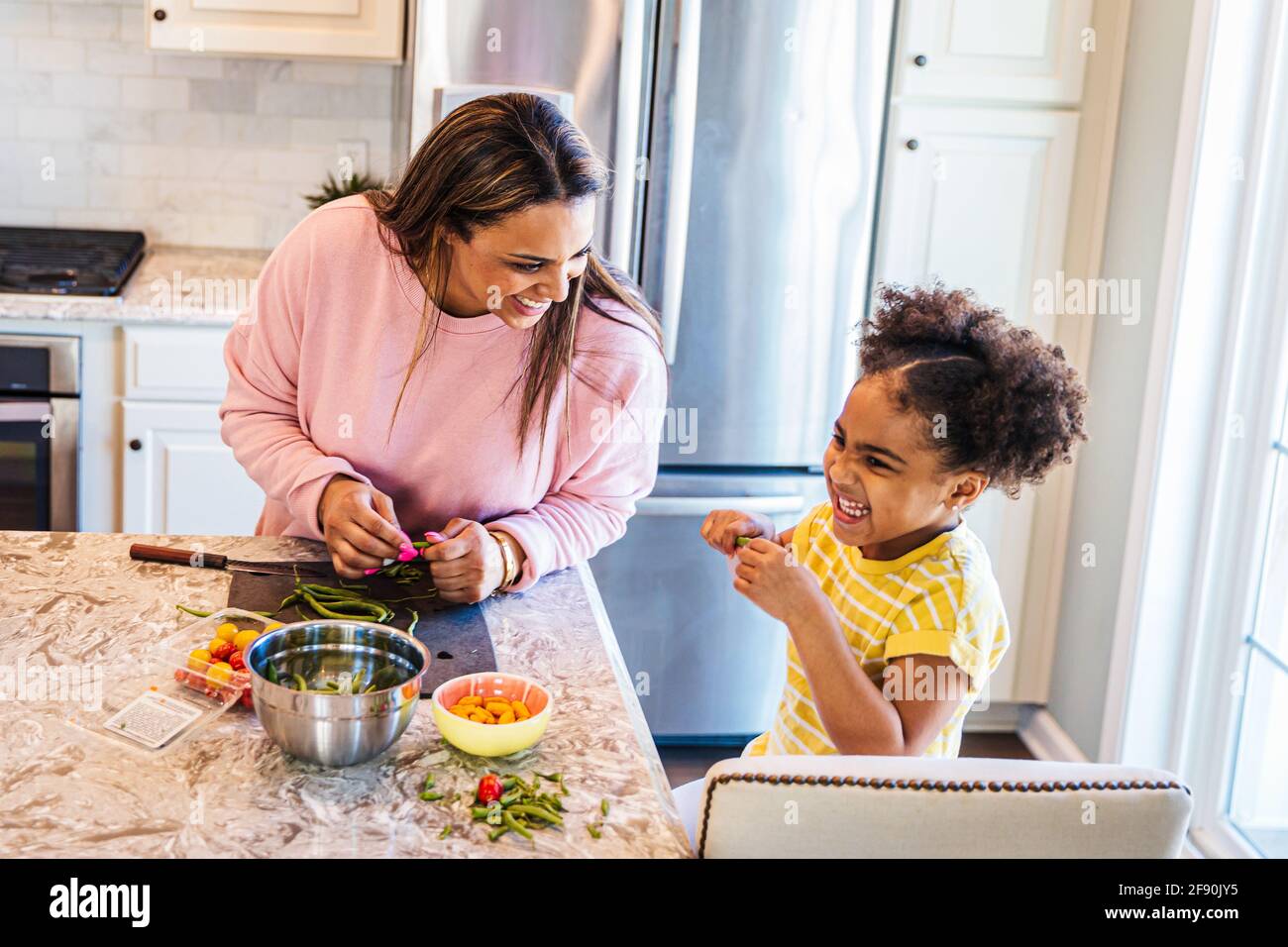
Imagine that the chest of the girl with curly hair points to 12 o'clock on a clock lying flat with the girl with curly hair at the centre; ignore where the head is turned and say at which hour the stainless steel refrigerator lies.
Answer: The stainless steel refrigerator is roughly at 4 o'clock from the girl with curly hair.

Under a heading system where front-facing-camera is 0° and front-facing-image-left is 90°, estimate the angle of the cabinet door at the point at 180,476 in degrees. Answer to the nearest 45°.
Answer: approximately 0°

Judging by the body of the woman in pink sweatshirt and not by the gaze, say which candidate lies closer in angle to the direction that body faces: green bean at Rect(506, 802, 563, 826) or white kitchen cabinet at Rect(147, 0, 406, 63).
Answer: the green bean

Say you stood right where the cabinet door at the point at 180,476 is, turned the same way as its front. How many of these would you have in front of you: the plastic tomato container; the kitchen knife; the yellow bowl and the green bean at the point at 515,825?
4

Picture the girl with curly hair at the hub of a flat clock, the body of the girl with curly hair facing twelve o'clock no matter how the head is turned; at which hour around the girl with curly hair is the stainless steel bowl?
The stainless steel bowl is roughly at 12 o'clock from the girl with curly hair.

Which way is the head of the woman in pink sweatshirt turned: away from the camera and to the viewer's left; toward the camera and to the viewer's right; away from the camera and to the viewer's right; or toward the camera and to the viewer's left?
toward the camera and to the viewer's right

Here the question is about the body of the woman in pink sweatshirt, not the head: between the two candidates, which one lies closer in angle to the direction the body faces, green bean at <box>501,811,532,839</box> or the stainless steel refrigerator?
the green bean

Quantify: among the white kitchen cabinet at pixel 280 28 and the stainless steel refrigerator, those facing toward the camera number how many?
2

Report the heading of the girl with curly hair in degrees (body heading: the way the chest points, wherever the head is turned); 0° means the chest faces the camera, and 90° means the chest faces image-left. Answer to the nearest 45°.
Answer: approximately 45°

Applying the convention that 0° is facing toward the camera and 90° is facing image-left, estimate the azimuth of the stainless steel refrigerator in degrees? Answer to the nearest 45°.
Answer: approximately 0°

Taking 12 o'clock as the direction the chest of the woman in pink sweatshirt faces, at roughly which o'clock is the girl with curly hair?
The girl with curly hair is roughly at 10 o'clock from the woman in pink sweatshirt.
